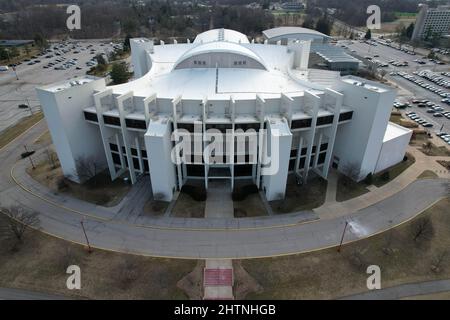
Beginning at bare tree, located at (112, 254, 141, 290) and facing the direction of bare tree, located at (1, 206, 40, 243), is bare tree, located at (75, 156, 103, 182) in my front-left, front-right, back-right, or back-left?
front-right

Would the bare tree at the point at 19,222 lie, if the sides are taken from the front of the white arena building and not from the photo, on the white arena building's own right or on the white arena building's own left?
on the white arena building's own right

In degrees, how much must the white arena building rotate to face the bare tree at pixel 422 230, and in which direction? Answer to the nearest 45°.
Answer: approximately 45° to its left

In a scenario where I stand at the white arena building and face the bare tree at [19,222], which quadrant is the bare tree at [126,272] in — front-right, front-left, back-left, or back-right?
front-left

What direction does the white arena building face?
toward the camera

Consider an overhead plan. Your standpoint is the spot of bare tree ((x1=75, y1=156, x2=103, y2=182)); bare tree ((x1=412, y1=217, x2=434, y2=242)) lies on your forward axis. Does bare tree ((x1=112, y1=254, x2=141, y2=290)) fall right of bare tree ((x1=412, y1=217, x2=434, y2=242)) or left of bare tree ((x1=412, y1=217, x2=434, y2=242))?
right

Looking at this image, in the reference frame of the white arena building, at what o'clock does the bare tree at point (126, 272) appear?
The bare tree is roughly at 1 o'clock from the white arena building.
